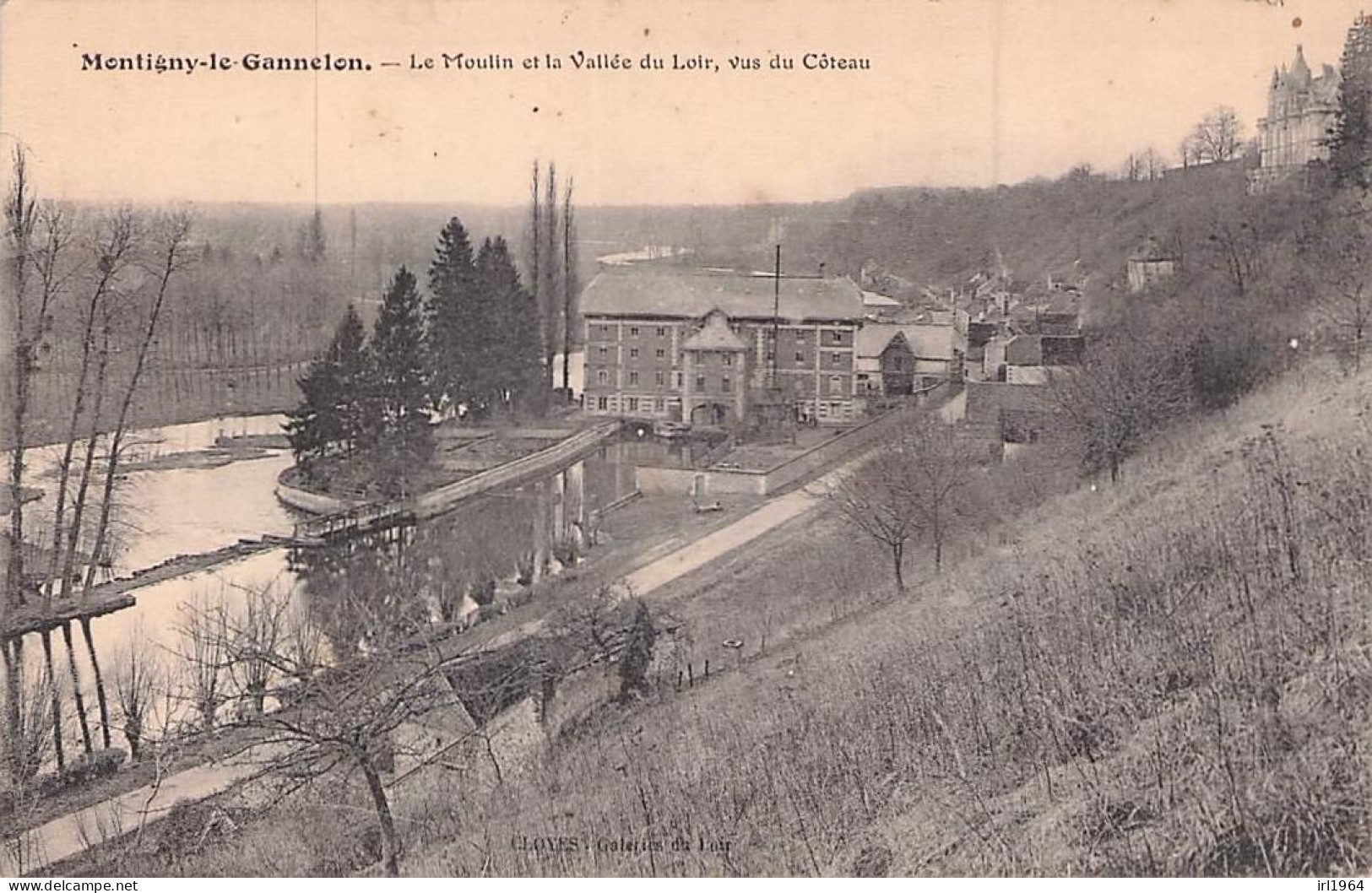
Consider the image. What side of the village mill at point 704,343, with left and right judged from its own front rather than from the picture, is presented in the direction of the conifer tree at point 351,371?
right

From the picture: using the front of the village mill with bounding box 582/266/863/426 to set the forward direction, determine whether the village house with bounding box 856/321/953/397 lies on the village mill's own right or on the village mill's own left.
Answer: on the village mill's own left

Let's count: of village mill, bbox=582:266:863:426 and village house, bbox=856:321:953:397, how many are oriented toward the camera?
2

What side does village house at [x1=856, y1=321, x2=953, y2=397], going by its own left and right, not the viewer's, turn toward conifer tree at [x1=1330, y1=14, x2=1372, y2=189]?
left

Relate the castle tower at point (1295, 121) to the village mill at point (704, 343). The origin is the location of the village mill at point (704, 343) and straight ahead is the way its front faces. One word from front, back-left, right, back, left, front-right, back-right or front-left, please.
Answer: left

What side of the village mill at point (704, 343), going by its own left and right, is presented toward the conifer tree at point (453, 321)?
right

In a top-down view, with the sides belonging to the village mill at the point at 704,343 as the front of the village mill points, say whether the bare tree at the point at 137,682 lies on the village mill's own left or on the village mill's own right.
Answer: on the village mill's own right

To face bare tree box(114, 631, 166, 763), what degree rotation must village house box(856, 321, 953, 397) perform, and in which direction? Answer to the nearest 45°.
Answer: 0° — it already faces it

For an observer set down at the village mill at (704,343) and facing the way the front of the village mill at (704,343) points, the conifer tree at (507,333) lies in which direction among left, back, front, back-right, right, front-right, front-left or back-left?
right

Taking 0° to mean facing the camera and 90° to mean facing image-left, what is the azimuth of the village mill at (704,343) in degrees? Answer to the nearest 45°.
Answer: approximately 0°

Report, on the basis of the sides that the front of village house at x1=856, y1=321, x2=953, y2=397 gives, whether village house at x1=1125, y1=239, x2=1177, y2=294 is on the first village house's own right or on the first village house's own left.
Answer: on the first village house's own left

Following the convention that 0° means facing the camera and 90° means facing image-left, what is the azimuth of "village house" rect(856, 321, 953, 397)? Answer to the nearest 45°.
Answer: approximately 0°
